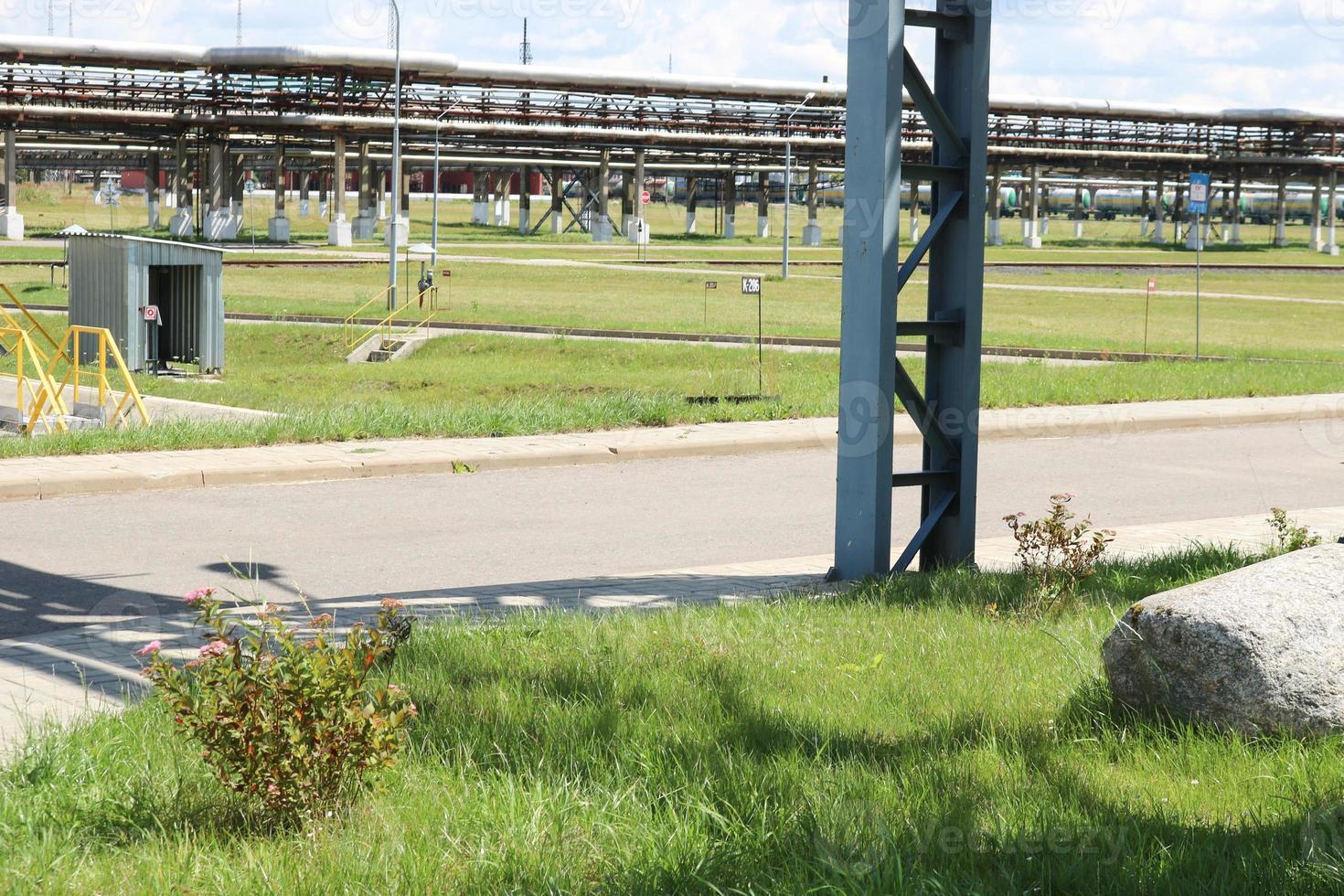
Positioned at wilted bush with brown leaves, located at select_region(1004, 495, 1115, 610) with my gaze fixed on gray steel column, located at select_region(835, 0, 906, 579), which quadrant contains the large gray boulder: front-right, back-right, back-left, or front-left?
back-left

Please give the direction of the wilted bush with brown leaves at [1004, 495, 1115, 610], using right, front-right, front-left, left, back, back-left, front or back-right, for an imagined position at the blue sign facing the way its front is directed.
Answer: front

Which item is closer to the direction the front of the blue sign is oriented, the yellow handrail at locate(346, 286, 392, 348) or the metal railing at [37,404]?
the metal railing

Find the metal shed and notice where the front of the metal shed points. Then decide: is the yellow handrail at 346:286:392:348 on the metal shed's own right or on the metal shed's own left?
on the metal shed's own left

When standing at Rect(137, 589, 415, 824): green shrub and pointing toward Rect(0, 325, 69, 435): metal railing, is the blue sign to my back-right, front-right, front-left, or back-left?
front-right

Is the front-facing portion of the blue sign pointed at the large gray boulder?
yes

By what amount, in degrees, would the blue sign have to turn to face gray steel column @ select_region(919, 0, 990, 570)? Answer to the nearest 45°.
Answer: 0° — it already faces it

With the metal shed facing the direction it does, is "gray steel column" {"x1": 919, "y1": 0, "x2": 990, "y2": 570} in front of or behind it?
in front

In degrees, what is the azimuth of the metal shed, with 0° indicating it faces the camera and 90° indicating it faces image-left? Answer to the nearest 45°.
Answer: approximately 315°

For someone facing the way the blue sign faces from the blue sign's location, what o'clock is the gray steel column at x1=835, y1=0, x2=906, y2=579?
The gray steel column is roughly at 12 o'clock from the blue sign.

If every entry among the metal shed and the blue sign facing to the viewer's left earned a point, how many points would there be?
0

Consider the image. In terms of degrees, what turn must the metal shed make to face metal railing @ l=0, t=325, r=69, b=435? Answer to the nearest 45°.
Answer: approximately 45° to its right

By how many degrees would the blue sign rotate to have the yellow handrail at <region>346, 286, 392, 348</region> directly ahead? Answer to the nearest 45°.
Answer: approximately 90° to its right

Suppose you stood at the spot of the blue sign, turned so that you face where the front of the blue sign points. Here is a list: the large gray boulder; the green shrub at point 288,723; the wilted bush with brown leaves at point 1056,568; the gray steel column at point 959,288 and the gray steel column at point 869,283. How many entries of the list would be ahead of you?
5

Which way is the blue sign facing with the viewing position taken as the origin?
facing the viewer

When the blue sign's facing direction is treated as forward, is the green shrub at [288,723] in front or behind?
in front
